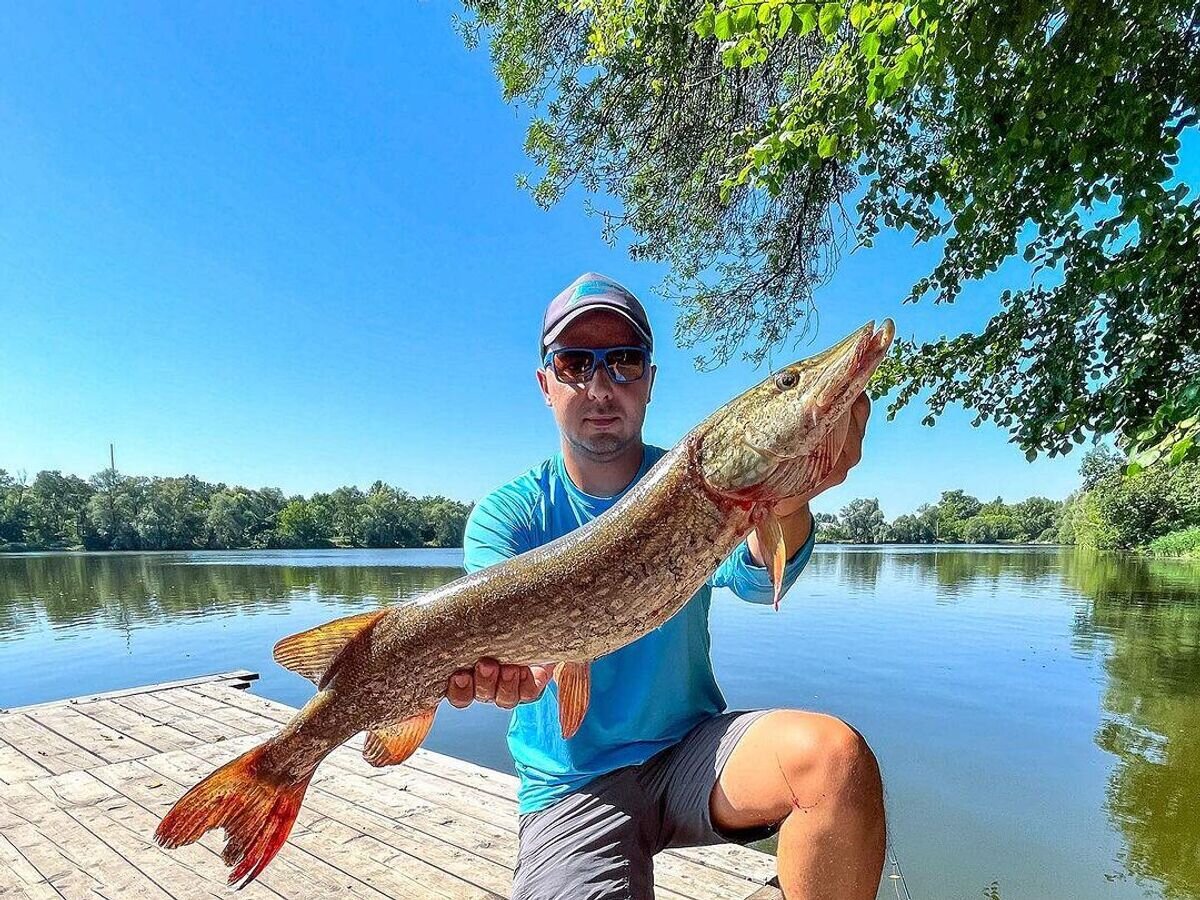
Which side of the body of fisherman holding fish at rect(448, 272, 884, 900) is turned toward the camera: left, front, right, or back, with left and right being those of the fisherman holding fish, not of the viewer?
front
